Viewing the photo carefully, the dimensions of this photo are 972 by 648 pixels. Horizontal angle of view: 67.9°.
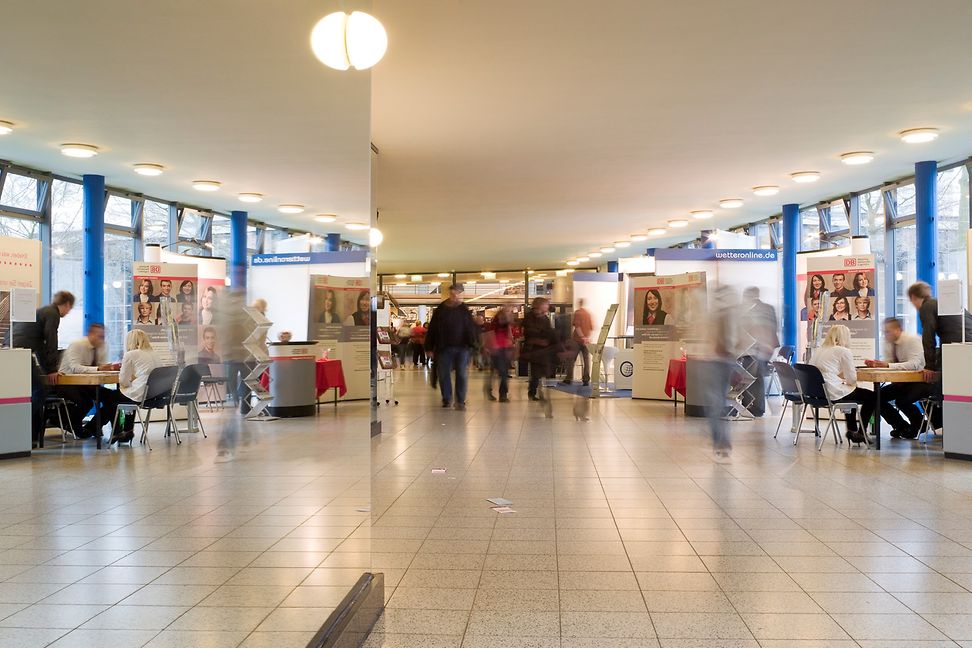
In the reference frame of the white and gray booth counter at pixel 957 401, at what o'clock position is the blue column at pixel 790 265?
The blue column is roughly at 4 o'clock from the white and gray booth counter.

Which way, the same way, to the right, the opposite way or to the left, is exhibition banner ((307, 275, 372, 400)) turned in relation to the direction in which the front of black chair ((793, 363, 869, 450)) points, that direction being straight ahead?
to the right

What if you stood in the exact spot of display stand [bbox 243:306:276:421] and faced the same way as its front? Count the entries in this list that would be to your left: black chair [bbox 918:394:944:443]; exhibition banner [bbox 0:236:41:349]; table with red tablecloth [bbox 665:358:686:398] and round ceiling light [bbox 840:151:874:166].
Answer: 3

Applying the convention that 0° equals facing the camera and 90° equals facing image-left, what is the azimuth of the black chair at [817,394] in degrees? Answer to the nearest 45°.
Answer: approximately 225°

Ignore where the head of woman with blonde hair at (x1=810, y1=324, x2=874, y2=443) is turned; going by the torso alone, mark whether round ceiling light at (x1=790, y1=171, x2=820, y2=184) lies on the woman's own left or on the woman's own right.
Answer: on the woman's own left

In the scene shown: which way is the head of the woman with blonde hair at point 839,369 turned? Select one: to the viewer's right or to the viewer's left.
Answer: to the viewer's right

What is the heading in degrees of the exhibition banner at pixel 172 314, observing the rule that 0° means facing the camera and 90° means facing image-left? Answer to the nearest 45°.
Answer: approximately 0°

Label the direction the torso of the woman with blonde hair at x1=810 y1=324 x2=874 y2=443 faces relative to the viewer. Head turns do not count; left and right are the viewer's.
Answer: facing away from the viewer and to the right of the viewer
